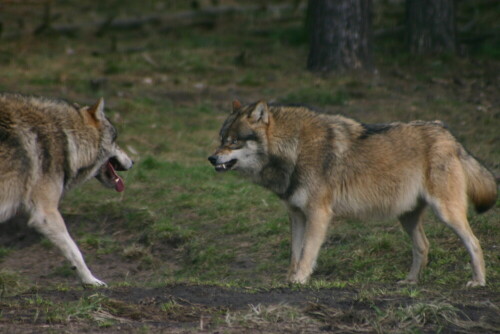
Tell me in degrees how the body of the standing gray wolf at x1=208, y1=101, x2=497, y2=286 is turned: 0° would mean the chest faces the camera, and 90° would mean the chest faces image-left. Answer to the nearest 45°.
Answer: approximately 90°

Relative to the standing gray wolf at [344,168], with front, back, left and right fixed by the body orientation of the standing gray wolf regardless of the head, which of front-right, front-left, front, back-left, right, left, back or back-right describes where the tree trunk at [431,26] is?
right

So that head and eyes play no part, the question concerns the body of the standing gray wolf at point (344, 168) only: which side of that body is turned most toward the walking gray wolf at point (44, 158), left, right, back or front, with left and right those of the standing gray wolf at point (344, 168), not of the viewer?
front

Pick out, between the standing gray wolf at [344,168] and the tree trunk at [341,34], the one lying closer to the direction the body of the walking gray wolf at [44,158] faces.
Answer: the standing gray wolf

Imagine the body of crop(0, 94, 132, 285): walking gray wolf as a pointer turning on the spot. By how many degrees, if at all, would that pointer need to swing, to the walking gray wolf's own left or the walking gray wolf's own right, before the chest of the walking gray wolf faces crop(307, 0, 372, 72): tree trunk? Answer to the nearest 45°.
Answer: approximately 45° to the walking gray wolf's own left

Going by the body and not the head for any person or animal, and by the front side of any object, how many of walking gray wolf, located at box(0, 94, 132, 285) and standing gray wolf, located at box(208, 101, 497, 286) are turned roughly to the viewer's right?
1

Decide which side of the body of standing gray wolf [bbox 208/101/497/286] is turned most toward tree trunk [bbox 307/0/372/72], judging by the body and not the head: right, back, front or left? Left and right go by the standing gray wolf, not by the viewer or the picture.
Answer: right

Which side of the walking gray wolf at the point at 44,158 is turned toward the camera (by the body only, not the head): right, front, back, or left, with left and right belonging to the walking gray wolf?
right
